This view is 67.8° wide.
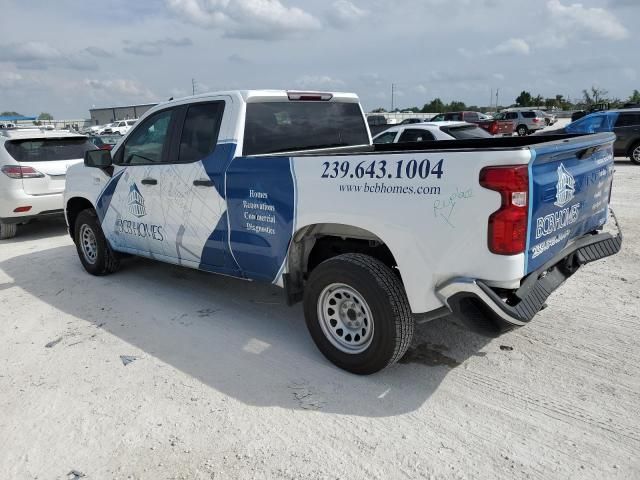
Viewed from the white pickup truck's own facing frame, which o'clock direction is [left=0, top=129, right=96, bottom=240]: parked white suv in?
The parked white suv is roughly at 12 o'clock from the white pickup truck.

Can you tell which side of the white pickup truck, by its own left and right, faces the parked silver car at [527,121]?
right

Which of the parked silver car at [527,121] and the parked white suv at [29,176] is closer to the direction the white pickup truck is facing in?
the parked white suv

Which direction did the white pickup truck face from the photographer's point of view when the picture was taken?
facing away from the viewer and to the left of the viewer
